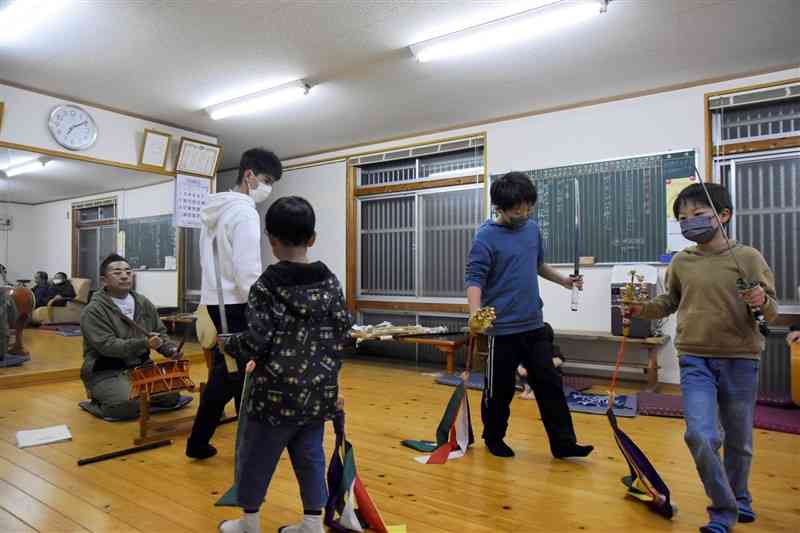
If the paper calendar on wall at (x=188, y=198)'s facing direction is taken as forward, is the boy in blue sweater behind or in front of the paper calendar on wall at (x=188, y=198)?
in front

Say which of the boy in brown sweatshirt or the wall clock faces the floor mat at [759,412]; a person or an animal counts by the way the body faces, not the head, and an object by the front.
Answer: the wall clock

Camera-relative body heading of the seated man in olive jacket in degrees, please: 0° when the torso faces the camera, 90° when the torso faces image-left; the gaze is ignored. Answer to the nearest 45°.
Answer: approximately 315°

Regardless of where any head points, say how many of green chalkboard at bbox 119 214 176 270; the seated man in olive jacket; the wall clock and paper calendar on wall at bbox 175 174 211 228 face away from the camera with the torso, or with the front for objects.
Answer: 0

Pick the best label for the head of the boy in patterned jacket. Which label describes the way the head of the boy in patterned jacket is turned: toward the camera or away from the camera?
away from the camera

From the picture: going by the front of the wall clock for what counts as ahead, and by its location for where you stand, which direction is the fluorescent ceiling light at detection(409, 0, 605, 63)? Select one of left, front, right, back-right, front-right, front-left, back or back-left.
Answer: front

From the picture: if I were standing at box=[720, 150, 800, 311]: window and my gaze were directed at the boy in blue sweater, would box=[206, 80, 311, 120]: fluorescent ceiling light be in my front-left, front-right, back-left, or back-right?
front-right

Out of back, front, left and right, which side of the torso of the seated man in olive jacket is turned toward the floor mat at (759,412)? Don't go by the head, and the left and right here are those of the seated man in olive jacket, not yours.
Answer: front

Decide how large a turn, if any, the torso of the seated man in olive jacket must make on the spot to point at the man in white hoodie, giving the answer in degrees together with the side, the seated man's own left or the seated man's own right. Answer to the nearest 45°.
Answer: approximately 45° to the seated man's own right

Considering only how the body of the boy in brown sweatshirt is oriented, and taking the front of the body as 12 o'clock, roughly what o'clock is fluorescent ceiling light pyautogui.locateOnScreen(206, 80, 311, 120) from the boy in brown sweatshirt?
The fluorescent ceiling light is roughly at 2 o'clock from the boy in brown sweatshirt.

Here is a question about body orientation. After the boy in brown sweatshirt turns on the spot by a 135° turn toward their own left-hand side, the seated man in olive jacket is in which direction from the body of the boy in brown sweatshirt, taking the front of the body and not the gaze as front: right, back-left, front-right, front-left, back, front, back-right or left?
back

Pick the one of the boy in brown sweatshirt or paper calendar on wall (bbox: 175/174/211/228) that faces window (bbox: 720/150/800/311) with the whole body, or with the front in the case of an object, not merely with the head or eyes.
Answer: the paper calendar on wall

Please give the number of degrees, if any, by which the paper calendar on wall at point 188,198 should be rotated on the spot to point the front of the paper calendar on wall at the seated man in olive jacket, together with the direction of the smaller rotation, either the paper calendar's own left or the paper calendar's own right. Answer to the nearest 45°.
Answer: approximately 45° to the paper calendar's own right
